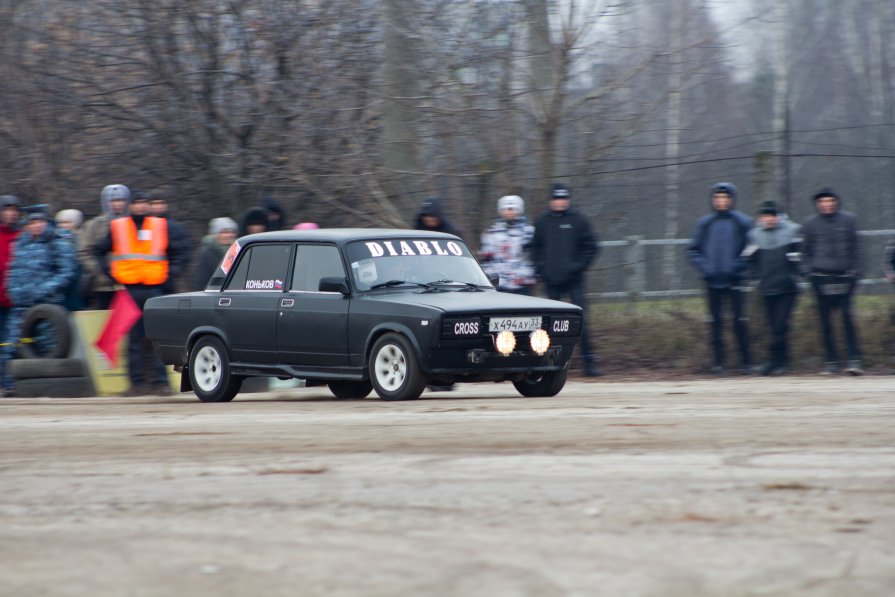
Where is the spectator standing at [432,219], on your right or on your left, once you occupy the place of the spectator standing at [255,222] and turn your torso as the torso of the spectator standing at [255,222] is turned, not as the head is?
on your left

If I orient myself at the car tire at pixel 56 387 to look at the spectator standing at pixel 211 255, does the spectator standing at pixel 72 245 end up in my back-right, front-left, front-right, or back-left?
front-left

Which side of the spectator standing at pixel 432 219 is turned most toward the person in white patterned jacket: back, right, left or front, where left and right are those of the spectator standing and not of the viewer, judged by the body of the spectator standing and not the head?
left

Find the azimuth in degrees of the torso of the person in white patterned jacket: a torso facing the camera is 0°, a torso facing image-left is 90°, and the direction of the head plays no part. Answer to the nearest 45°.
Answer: approximately 0°

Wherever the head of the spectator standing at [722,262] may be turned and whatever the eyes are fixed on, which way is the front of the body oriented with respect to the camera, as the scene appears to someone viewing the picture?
toward the camera

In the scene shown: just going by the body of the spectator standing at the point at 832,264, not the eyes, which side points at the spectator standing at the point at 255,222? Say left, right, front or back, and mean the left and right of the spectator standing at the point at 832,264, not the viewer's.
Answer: right

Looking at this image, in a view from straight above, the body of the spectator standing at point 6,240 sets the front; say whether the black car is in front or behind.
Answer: in front

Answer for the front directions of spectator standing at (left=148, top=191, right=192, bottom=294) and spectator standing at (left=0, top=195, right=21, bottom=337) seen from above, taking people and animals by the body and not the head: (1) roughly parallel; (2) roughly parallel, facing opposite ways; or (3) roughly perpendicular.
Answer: roughly parallel

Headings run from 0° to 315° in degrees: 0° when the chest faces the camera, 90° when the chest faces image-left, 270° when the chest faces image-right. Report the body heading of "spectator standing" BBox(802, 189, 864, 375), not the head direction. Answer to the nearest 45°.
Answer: approximately 0°

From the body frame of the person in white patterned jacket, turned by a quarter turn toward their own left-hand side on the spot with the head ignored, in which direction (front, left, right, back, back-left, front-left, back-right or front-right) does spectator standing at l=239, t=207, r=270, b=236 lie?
back

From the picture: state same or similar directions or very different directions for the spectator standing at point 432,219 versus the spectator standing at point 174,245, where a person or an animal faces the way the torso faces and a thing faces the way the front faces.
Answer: same or similar directions

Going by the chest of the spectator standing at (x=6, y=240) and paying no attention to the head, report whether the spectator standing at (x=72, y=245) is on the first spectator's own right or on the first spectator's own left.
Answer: on the first spectator's own left

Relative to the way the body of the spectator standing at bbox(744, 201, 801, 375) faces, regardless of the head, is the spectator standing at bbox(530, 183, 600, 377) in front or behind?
in front

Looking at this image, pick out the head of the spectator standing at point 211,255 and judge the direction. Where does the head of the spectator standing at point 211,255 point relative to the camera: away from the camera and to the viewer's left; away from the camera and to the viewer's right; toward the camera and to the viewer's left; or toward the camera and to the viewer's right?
toward the camera and to the viewer's right

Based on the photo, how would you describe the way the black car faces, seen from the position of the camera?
facing the viewer and to the right of the viewer

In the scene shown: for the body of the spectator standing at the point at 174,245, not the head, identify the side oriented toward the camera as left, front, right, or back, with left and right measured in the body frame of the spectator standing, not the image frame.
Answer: front
